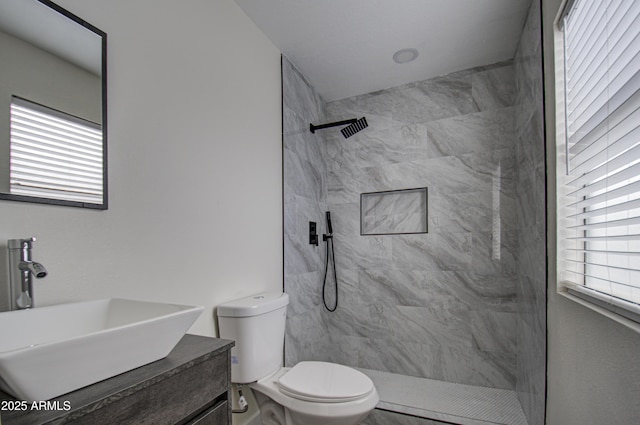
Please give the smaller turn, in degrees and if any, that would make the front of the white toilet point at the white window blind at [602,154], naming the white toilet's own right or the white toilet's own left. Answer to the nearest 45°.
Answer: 0° — it already faces it

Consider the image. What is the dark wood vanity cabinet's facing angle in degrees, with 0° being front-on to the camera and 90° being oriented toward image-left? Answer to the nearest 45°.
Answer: approximately 315°

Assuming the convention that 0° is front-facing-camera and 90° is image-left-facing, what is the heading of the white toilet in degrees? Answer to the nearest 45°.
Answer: approximately 315°

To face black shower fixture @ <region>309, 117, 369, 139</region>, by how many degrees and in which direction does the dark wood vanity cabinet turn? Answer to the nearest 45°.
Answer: approximately 90° to its left

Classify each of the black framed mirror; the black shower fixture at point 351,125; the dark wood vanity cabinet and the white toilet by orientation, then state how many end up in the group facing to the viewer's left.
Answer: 0

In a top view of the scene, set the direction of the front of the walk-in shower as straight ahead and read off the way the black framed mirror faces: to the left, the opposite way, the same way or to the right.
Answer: to the left

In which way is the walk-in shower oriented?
toward the camera

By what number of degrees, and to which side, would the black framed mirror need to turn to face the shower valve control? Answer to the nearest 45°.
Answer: approximately 90° to its left

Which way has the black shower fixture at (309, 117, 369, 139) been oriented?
to the viewer's right

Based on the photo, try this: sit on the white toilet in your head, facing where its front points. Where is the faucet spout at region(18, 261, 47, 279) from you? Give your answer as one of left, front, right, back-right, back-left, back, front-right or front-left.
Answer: right

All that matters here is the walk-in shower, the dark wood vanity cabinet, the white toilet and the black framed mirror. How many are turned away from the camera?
0
